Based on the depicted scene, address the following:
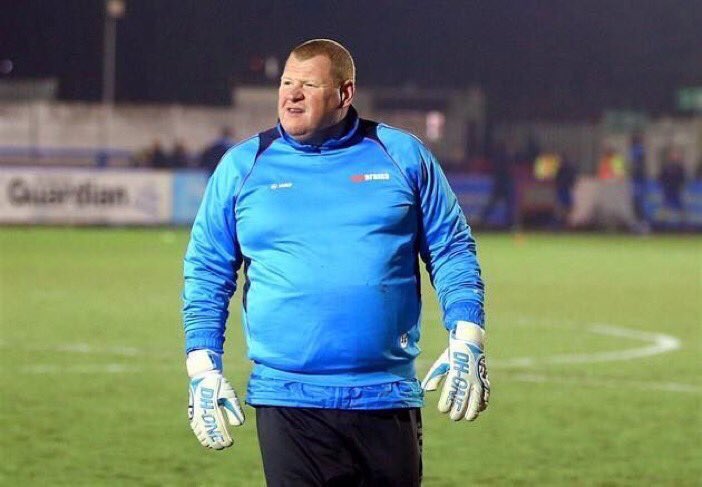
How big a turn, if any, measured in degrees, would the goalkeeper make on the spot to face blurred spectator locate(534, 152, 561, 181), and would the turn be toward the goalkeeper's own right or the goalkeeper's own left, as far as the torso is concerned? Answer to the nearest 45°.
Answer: approximately 180°

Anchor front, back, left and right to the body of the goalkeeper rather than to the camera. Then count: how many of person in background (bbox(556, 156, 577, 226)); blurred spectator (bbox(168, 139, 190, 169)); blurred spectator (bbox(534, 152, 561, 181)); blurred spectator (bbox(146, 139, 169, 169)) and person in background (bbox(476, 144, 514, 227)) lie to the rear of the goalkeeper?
5

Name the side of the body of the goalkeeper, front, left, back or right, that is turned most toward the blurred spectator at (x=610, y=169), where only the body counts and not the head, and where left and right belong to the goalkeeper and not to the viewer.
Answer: back

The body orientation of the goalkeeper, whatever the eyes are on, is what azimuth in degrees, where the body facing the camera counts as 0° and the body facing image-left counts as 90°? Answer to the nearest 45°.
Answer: approximately 0°

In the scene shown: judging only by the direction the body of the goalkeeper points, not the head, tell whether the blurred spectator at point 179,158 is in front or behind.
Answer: behind

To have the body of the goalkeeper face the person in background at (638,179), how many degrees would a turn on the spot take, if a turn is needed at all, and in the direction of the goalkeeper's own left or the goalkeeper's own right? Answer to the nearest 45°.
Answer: approximately 180°

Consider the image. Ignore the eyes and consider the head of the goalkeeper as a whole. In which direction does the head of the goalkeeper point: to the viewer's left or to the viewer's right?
to the viewer's left

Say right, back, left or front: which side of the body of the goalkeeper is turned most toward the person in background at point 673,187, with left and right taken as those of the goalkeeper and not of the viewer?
back

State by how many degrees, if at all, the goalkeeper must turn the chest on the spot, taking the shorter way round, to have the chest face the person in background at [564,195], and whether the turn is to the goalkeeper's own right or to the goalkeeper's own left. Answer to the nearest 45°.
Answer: approximately 180°

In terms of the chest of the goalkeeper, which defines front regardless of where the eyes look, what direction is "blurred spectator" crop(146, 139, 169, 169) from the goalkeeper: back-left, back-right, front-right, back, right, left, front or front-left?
back
